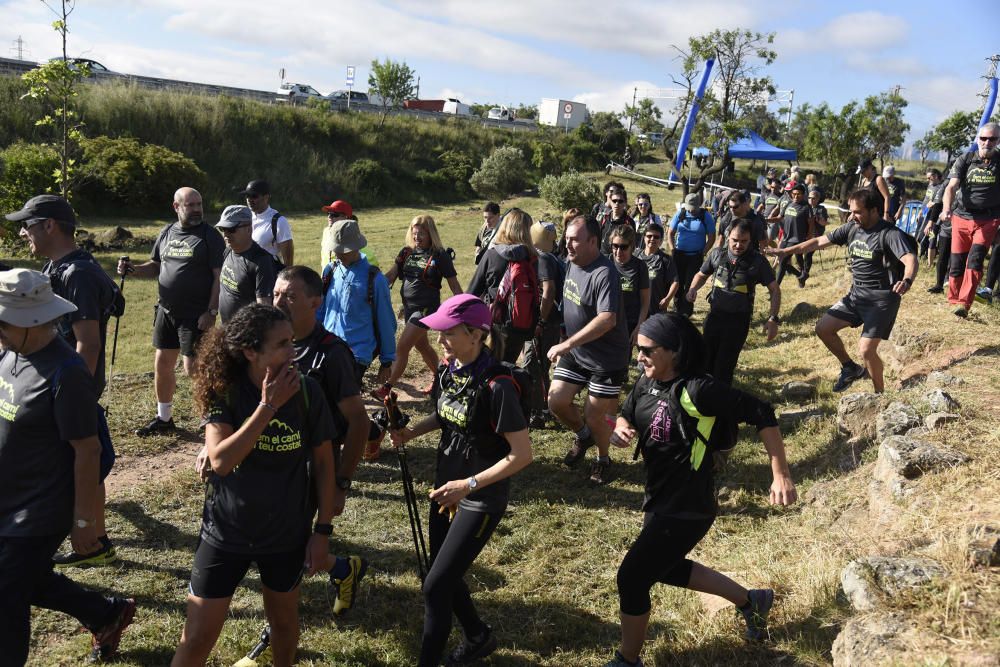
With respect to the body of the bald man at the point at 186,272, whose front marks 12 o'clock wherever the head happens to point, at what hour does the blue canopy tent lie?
The blue canopy tent is roughly at 6 o'clock from the bald man.

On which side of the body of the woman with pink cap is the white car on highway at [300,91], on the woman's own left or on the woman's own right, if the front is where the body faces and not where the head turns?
on the woman's own right

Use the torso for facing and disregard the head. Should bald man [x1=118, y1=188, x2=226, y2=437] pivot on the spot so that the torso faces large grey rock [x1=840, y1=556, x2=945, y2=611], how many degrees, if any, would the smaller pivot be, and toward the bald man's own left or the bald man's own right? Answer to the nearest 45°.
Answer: approximately 90° to the bald man's own left

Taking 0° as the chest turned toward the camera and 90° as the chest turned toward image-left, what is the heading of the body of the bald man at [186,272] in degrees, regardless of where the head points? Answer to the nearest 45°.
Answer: approximately 45°

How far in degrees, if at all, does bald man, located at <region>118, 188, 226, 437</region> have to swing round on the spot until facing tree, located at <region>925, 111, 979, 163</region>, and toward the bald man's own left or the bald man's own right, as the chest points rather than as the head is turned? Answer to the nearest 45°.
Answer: approximately 180°

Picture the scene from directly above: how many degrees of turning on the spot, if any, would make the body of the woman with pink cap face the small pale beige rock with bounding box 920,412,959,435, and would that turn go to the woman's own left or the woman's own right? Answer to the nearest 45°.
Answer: approximately 180°

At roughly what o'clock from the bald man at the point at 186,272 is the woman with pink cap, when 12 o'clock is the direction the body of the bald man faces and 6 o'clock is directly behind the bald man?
The woman with pink cap is roughly at 10 o'clock from the bald man.

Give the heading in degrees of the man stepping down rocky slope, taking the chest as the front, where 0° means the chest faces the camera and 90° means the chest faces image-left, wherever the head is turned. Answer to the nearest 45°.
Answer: approximately 45°
